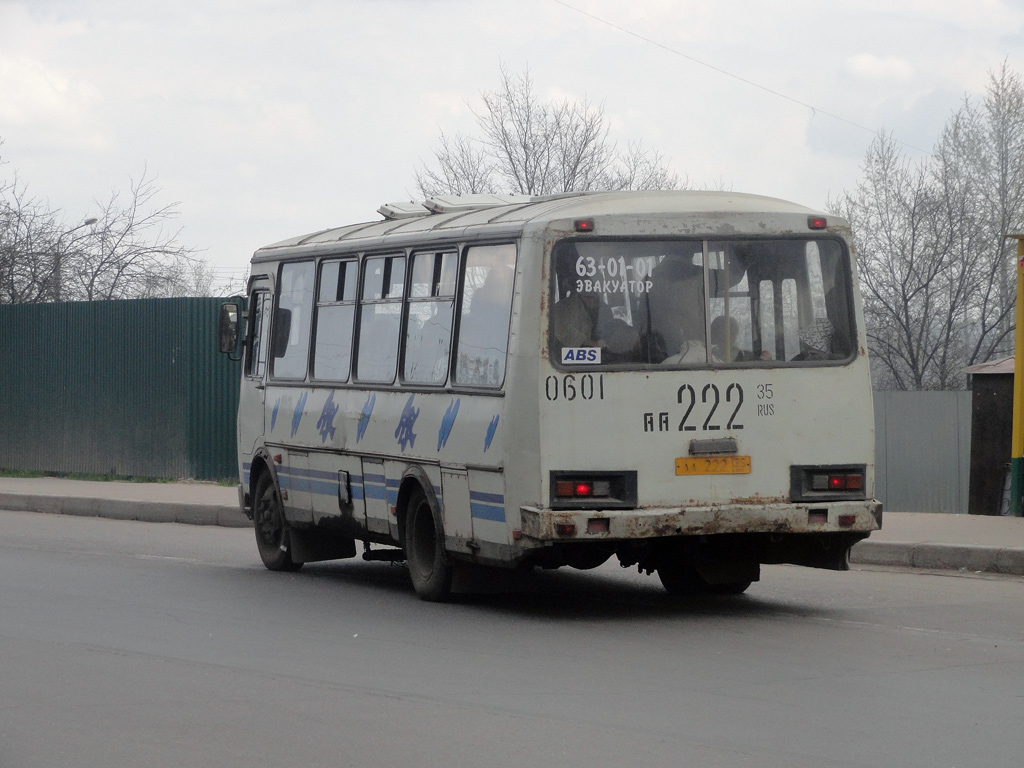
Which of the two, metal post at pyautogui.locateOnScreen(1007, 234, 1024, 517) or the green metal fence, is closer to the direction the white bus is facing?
the green metal fence

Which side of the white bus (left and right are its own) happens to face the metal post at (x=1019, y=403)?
right

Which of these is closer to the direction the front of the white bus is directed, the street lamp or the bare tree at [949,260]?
the street lamp

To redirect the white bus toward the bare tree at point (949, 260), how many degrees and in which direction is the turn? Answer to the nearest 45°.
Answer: approximately 45° to its right

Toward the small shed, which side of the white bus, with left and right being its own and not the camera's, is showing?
right

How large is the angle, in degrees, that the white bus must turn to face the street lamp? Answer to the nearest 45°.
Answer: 0° — it already faces it

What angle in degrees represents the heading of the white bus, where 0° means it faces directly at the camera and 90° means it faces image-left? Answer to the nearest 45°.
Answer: approximately 135°
